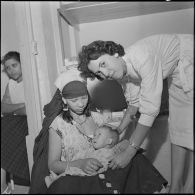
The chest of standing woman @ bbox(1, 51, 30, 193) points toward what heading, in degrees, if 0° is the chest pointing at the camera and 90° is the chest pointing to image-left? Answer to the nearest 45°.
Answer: approximately 315°

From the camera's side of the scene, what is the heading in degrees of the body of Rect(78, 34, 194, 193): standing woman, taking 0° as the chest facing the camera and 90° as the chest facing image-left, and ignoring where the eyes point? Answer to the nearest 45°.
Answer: approximately 90°

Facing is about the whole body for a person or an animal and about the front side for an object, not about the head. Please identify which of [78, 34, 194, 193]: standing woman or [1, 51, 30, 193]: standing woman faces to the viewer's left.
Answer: [78, 34, 194, 193]: standing woman
